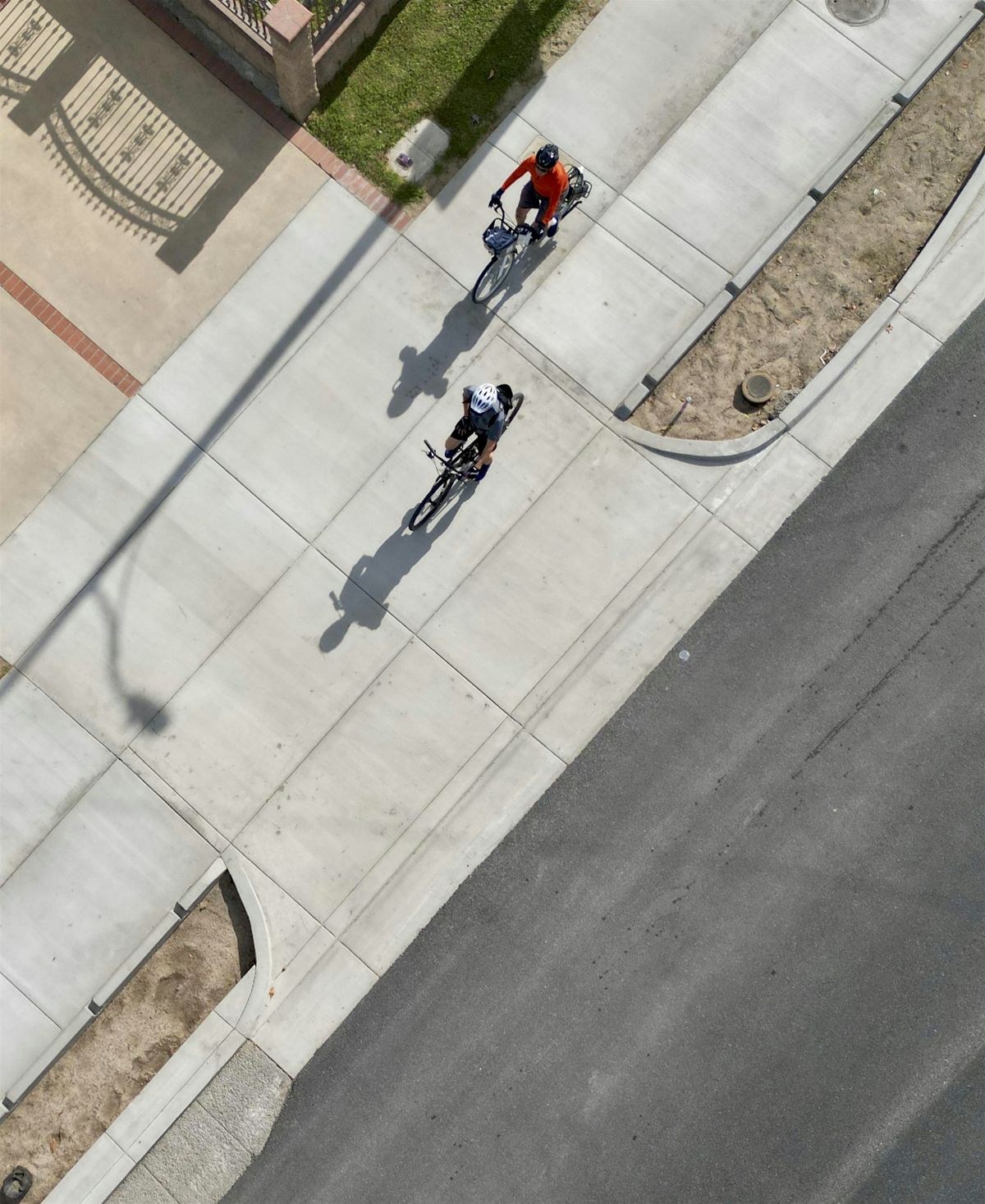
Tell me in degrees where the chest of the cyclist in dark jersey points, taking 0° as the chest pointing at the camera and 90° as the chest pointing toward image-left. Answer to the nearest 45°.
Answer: approximately 45°

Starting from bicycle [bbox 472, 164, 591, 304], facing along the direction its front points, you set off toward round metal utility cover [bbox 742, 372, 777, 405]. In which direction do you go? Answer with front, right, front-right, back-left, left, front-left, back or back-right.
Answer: back-left

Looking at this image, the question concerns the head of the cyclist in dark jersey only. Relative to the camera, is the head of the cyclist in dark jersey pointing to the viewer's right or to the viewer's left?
to the viewer's left
